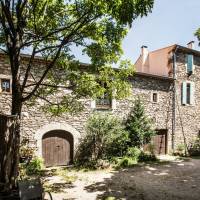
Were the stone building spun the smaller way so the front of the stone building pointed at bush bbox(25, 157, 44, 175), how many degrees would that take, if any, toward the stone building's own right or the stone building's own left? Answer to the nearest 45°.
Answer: approximately 45° to the stone building's own right

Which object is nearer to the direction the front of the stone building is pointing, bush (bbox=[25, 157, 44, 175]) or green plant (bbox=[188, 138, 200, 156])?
the bush

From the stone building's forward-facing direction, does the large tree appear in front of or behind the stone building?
in front

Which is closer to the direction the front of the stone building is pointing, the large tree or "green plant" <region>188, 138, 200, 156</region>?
the large tree

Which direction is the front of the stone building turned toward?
toward the camera
